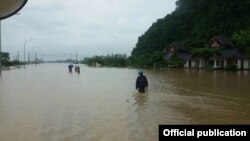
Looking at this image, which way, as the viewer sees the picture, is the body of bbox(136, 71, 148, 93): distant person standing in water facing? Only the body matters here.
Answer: away from the camera
